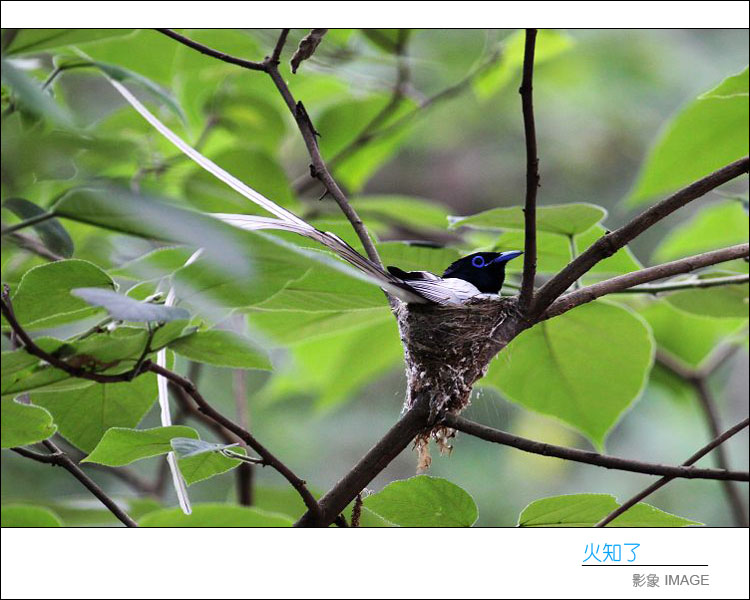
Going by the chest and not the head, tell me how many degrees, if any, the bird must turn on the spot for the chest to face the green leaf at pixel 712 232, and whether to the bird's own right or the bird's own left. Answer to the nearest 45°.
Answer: approximately 45° to the bird's own left

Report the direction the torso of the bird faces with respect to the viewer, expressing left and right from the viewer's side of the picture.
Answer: facing to the right of the viewer
